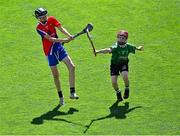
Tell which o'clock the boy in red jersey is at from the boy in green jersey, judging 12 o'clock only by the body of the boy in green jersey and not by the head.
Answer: The boy in red jersey is roughly at 3 o'clock from the boy in green jersey.

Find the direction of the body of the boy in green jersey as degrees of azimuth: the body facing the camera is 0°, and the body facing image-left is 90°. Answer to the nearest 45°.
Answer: approximately 0°
